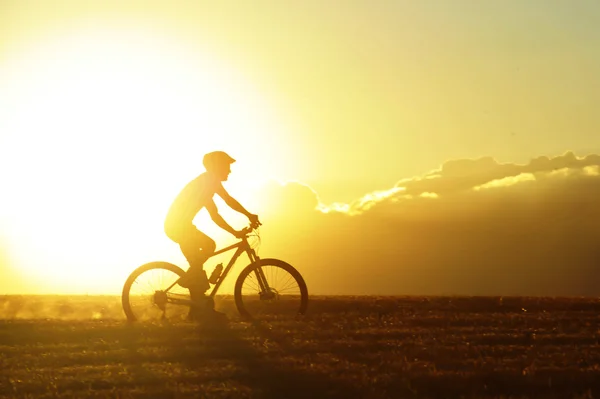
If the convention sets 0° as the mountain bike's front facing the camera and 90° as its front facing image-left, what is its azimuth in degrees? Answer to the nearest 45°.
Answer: approximately 270°

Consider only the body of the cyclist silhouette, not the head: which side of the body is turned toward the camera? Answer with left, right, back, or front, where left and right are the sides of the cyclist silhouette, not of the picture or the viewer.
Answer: right
